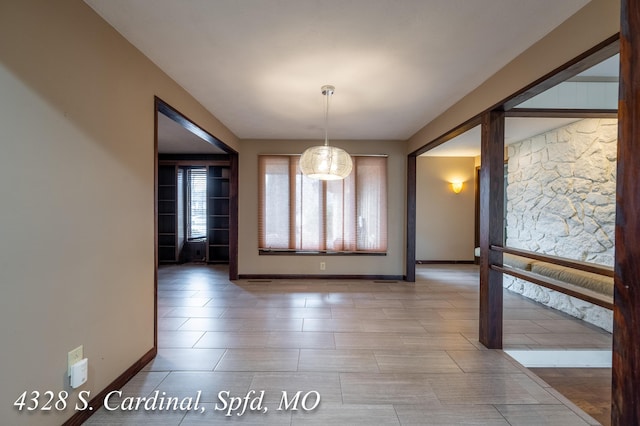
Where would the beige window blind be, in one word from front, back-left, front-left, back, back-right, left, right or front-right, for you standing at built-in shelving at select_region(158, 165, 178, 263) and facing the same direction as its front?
front-left

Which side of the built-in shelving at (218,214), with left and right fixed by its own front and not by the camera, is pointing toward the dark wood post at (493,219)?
front

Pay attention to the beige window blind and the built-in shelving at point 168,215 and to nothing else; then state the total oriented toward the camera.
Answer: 2

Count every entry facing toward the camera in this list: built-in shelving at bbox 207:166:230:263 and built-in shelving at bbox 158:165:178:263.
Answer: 2

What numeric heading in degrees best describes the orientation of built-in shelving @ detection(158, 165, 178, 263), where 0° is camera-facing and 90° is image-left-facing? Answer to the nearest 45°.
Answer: approximately 0°

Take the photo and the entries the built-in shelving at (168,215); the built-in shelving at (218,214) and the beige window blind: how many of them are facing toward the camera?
3

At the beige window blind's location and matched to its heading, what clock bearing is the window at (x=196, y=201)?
The window is roughly at 4 o'clock from the beige window blind.

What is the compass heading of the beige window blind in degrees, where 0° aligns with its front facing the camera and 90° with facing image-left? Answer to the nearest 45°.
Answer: approximately 0°
